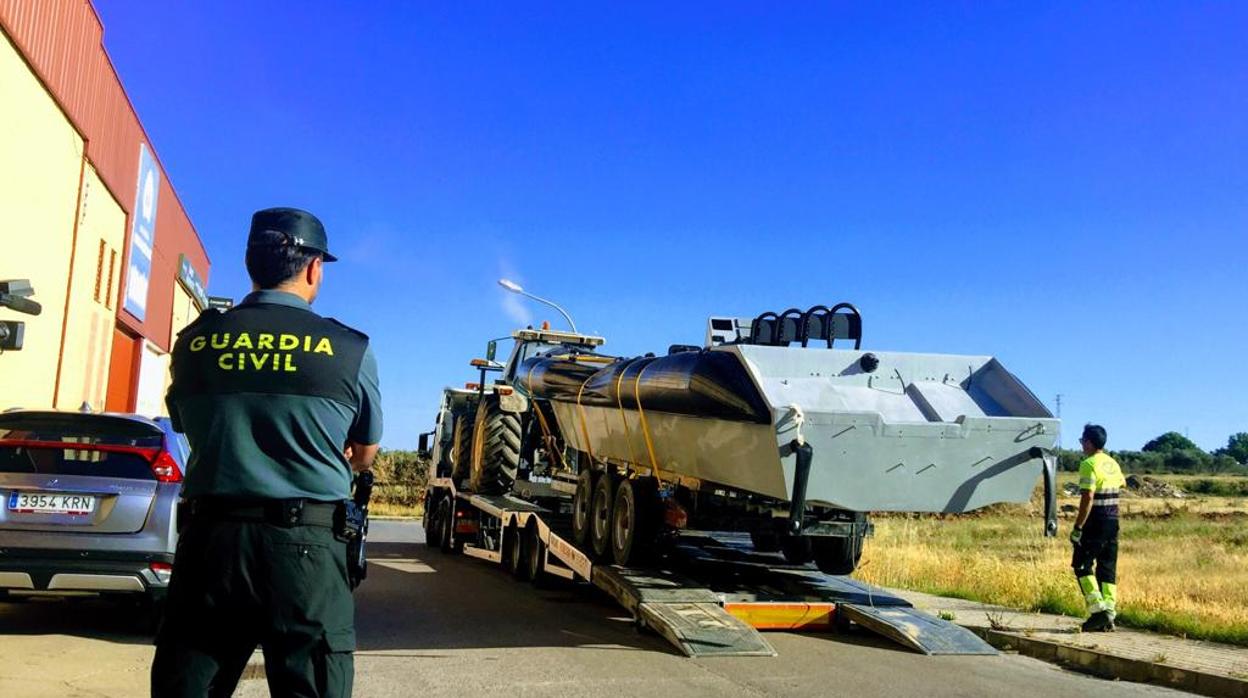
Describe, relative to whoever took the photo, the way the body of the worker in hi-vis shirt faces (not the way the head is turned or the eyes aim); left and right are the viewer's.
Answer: facing away from the viewer and to the left of the viewer

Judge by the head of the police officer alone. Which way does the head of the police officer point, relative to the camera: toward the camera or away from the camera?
away from the camera

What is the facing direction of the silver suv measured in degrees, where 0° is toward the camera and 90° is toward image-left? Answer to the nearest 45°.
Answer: approximately 180°

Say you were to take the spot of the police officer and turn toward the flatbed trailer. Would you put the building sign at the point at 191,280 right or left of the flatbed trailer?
left

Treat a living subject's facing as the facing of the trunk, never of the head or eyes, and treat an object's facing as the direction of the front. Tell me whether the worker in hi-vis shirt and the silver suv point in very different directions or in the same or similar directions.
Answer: same or similar directions

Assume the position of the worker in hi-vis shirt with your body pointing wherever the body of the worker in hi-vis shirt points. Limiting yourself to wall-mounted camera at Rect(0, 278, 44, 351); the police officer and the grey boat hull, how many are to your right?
0

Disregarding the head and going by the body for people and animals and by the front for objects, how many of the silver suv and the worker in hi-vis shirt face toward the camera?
0

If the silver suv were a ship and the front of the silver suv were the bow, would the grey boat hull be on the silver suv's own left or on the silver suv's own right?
on the silver suv's own right

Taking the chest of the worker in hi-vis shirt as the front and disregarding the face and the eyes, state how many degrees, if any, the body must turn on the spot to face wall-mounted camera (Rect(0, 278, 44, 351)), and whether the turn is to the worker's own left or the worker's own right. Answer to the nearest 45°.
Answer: approximately 45° to the worker's own left

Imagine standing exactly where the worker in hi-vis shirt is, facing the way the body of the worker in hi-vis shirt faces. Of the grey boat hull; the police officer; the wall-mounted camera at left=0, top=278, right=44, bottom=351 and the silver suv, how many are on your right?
0

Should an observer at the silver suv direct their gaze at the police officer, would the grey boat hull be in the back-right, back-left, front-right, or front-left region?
back-left

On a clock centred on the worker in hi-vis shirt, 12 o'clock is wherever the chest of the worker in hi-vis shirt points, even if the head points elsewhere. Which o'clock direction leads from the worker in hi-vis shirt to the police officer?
The police officer is roughly at 8 o'clock from the worker in hi-vis shirt.

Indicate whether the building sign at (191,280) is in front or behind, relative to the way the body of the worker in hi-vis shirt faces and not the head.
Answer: in front

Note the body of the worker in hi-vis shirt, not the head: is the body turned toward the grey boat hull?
yes

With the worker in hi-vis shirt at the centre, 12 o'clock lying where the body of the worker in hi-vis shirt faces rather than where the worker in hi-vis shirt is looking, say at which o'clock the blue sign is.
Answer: The blue sign is roughly at 11 o'clock from the worker in hi-vis shirt.

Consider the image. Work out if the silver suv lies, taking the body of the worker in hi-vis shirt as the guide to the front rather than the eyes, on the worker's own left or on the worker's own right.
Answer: on the worker's own left
